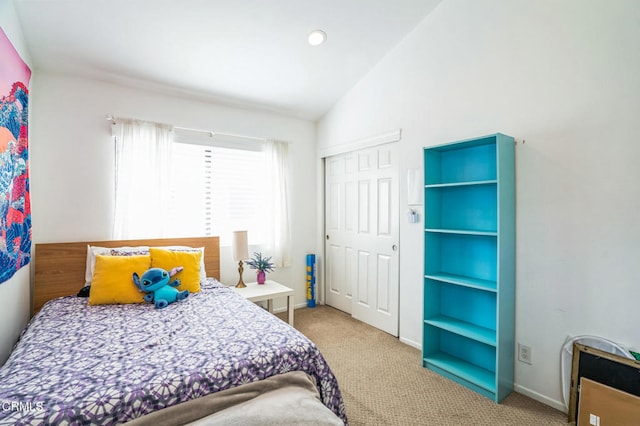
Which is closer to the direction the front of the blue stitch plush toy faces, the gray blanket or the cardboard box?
the gray blanket

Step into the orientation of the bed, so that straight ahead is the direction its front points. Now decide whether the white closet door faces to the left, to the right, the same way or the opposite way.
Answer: to the right

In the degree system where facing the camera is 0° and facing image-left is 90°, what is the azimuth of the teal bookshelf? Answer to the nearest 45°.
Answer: approximately 45°

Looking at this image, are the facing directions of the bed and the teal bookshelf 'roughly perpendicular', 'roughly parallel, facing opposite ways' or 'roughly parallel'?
roughly perpendicular

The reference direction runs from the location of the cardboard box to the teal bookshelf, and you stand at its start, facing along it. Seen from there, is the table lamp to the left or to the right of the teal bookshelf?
left

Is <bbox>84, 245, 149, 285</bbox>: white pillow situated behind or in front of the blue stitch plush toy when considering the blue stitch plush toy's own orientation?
behind

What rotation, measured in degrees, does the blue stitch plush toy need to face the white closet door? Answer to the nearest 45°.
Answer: approximately 90° to its left

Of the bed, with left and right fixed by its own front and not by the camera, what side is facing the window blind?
back

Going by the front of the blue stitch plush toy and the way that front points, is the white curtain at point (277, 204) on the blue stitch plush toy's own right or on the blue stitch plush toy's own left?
on the blue stitch plush toy's own left

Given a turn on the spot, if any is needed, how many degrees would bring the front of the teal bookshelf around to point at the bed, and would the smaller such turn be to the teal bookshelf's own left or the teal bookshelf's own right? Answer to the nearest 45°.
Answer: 0° — it already faces it

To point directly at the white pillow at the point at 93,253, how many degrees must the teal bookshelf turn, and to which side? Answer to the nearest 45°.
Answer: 0° — it already faces it

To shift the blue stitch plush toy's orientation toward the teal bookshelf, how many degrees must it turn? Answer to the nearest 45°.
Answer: approximately 45° to its left
